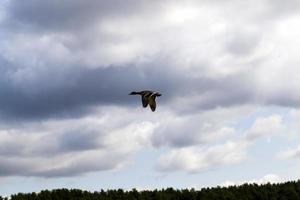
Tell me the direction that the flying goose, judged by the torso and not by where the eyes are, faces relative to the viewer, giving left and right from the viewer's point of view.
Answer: facing to the left of the viewer
